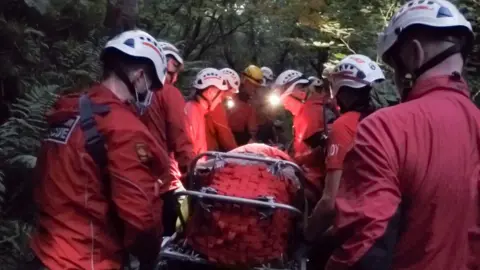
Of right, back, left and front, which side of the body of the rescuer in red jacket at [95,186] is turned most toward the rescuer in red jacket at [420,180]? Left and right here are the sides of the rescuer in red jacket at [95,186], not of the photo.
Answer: right

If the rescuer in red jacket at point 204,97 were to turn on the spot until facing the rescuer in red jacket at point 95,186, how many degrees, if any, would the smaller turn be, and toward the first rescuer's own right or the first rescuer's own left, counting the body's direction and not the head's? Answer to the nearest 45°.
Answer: approximately 90° to the first rescuer's own right

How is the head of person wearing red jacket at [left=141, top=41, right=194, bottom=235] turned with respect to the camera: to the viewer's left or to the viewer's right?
to the viewer's right

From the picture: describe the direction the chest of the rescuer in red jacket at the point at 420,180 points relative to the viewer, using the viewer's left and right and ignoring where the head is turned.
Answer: facing away from the viewer and to the left of the viewer

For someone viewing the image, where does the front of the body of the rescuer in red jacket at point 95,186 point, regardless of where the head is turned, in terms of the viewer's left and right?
facing away from the viewer and to the right of the viewer

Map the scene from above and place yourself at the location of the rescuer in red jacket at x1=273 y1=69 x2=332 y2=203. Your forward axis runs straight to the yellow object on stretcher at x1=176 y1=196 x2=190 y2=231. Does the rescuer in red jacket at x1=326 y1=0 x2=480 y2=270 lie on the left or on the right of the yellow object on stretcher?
left

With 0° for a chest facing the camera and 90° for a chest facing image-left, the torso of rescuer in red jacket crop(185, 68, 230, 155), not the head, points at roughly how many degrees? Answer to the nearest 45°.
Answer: approximately 270°
